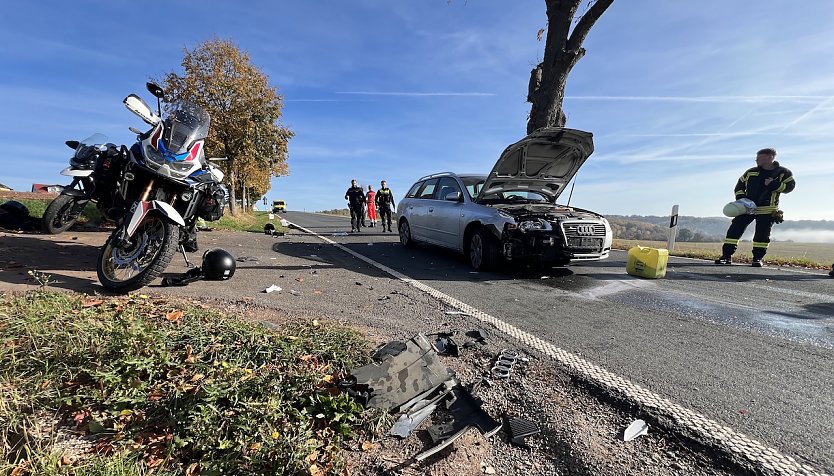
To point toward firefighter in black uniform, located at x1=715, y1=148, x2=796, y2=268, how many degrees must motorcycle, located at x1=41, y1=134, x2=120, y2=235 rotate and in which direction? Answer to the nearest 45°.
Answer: approximately 90° to its left

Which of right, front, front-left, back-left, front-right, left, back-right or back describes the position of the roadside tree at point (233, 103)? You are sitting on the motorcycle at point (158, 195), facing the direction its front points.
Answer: back-right

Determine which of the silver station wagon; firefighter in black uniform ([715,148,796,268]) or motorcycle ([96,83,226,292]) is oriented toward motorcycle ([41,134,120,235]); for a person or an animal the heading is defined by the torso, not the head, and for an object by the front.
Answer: the firefighter in black uniform

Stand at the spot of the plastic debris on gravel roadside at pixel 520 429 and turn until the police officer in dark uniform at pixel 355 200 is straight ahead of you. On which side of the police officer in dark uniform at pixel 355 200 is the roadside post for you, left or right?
right

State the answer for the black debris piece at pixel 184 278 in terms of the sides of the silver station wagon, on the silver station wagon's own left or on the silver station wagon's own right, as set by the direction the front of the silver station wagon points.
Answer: on the silver station wagon's own right

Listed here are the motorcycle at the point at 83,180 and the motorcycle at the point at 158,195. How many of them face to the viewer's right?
0

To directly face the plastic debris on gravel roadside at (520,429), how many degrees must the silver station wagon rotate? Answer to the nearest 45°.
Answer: approximately 45° to its right

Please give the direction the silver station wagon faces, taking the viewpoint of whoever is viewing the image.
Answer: facing the viewer and to the right of the viewer

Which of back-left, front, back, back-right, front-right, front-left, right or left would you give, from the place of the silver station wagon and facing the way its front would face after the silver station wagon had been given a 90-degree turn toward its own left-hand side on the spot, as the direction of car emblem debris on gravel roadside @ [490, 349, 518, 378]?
back-right

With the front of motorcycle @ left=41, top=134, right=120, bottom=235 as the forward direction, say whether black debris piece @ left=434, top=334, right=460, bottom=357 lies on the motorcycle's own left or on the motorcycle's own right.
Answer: on the motorcycle's own left

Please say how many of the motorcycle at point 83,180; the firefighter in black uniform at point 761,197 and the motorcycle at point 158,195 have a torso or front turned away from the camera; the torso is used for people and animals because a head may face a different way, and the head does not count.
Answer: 0

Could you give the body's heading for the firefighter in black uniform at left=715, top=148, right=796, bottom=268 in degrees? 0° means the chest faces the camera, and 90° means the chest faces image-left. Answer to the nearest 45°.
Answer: approximately 45°

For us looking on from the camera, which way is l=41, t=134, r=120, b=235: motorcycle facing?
facing the viewer and to the left of the viewer

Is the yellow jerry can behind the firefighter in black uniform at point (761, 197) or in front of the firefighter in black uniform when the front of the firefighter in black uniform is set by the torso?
in front

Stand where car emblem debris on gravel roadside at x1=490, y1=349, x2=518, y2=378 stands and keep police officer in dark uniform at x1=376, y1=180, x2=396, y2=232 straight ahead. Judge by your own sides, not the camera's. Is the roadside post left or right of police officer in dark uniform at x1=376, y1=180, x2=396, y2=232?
right

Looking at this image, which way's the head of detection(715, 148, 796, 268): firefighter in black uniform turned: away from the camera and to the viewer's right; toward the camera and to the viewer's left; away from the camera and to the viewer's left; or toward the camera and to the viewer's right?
toward the camera and to the viewer's left

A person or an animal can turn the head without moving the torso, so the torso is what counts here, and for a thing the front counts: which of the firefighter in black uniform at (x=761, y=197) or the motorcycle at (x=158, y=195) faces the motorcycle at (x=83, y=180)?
the firefighter in black uniform

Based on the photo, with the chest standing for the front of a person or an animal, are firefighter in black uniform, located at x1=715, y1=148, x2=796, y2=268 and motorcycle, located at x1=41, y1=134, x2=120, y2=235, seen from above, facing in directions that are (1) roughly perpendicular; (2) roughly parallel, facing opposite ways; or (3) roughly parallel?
roughly perpendicular
